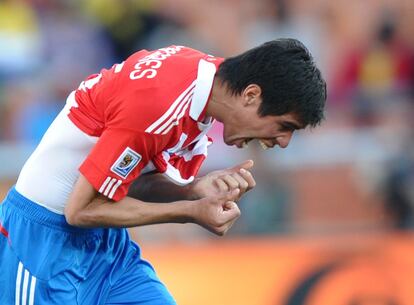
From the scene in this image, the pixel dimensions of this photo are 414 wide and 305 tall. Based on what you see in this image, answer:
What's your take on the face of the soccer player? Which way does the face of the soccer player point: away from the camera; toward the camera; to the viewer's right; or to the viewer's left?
to the viewer's right

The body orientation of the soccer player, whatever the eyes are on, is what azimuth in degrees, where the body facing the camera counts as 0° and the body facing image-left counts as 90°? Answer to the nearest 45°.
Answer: approximately 270°
